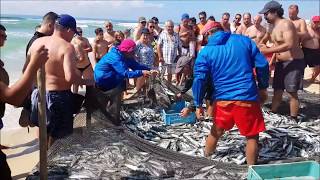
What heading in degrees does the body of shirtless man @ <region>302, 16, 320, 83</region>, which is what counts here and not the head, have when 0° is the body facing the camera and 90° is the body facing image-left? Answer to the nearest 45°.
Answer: approximately 45°

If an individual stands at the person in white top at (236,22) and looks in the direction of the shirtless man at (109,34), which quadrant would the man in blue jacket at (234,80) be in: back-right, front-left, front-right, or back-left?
front-left

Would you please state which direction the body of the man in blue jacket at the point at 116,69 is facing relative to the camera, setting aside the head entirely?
to the viewer's right

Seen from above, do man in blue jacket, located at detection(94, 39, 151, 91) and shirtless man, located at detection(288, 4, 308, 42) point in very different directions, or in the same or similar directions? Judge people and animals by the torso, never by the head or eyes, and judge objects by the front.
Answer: very different directions

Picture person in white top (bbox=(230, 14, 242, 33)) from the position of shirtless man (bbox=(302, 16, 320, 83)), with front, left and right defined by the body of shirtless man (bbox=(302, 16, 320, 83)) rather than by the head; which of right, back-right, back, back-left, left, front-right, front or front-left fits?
right

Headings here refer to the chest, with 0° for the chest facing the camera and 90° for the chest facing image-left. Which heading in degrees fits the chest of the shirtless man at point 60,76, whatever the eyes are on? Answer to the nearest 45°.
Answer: approximately 225°

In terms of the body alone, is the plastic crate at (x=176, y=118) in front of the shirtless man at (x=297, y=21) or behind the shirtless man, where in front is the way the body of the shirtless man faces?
in front

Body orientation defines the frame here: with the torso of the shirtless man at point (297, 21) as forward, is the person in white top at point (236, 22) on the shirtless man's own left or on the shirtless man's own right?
on the shirtless man's own right

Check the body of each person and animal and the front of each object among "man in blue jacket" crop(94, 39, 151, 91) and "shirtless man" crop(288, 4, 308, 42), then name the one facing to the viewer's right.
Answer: the man in blue jacket

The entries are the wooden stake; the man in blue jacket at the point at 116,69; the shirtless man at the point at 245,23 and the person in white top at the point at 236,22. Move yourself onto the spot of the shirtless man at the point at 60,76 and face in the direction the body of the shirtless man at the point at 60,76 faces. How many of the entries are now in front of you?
3

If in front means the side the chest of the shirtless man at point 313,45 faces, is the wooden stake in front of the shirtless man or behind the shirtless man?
in front

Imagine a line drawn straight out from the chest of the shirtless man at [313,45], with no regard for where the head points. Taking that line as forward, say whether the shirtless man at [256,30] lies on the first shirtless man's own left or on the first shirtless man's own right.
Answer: on the first shirtless man's own right

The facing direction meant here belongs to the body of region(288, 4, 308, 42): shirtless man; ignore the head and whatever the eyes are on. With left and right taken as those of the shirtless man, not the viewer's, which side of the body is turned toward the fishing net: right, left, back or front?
front

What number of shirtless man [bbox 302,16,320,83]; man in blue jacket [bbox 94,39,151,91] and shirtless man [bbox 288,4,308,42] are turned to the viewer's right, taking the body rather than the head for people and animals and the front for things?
1

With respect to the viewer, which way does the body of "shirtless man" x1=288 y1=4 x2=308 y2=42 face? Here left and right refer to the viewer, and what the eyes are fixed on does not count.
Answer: facing the viewer and to the left of the viewer
